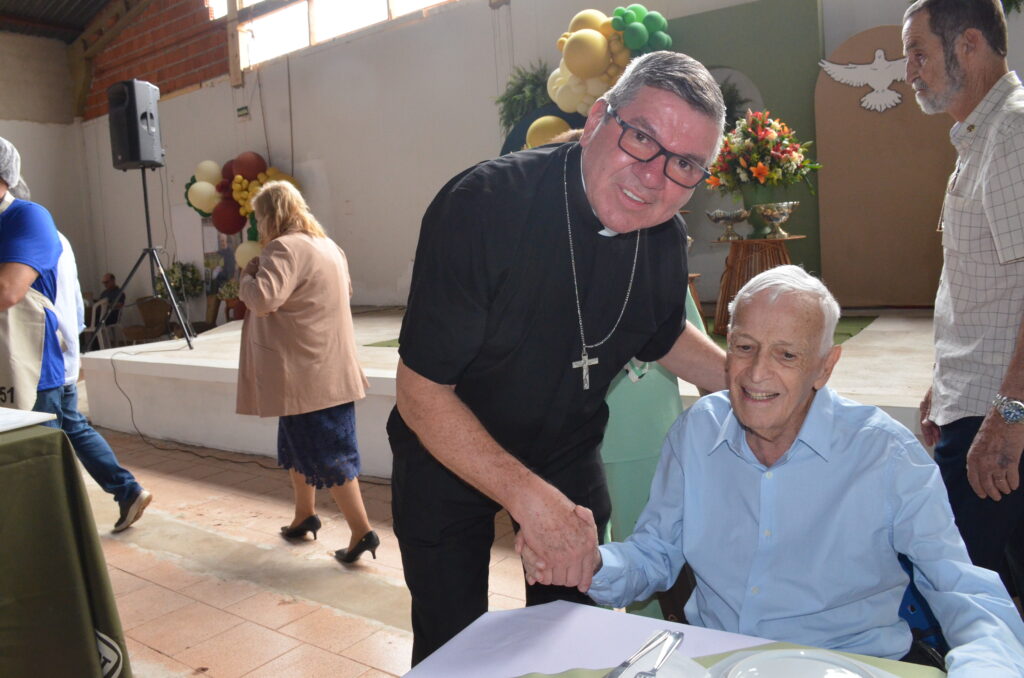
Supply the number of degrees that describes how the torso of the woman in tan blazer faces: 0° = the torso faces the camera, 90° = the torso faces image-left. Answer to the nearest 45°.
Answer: approximately 135°

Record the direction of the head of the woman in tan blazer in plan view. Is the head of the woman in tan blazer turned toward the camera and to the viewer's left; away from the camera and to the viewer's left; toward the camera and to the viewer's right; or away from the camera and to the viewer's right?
away from the camera and to the viewer's left

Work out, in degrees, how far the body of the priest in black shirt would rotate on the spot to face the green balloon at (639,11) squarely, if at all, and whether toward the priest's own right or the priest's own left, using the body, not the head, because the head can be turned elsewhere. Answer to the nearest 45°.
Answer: approximately 135° to the priest's own left

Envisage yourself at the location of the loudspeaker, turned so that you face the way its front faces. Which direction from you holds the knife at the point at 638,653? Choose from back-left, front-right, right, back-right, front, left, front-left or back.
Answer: front-left

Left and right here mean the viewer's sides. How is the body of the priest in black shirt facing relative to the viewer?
facing the viewer and to the right of the viewer

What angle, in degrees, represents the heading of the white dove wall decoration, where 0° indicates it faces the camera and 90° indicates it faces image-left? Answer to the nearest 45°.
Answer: approximately 0°

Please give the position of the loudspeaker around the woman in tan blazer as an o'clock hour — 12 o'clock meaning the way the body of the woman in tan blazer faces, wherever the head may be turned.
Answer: The loudspeaker is roughly at 1 o'clock from the woman in tan blazer.

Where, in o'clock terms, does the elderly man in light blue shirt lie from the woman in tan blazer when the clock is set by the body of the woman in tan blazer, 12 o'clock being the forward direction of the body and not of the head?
The elderly man in light blue shirt is roughly at 7 o'clock from the woman in tan blazer.

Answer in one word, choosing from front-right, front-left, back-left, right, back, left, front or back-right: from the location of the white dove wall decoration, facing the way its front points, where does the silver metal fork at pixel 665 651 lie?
front

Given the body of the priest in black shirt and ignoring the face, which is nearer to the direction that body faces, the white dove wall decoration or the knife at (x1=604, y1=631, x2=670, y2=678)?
the knife

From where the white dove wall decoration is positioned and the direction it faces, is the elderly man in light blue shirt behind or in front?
in front

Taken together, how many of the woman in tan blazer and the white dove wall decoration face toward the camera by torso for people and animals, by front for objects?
1

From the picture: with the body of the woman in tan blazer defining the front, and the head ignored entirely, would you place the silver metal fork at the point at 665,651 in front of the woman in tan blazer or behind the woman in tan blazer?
behind

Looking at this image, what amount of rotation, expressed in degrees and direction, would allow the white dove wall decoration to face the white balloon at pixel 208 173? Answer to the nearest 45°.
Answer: approximately 90° to its right
